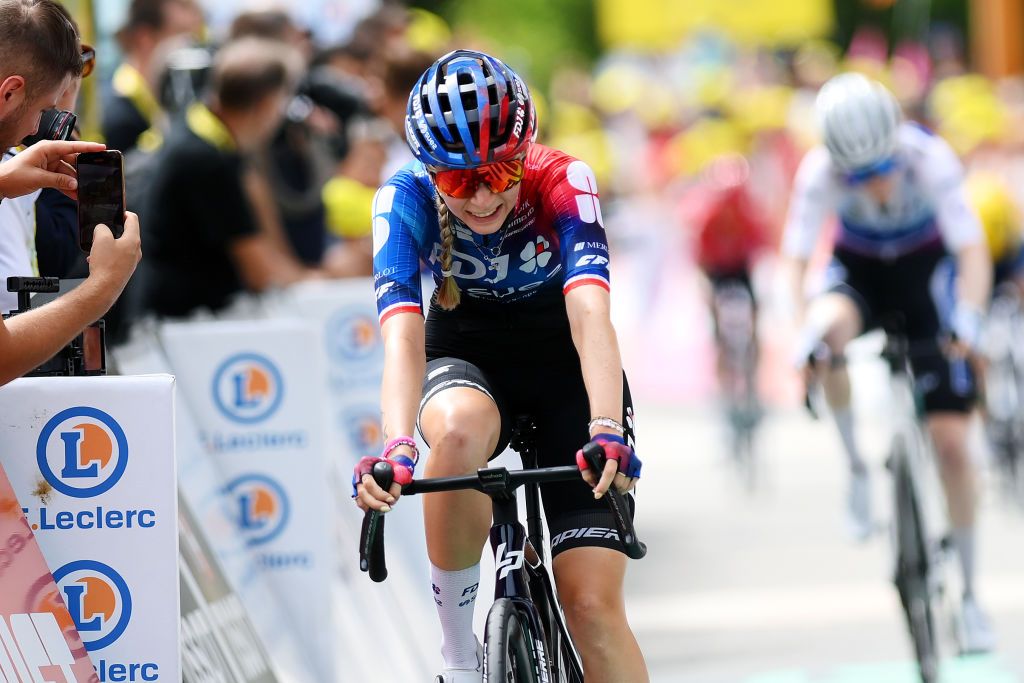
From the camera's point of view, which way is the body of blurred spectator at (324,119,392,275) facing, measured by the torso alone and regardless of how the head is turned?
to the viewer's right

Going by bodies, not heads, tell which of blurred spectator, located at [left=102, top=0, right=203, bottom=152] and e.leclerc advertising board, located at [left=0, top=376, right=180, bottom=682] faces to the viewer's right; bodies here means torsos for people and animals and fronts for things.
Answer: the blurred spectator

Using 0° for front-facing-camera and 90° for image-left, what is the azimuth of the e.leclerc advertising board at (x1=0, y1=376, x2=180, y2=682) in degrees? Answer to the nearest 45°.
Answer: approximately 0°

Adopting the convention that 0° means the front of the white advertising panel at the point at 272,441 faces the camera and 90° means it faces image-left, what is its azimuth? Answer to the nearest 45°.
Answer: approximately 0°

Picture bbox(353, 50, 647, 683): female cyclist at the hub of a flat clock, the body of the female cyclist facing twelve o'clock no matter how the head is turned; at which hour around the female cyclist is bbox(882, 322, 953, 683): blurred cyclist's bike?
The blurred cyclist's bike is roughly at 7 o'clock from the female cyclist.

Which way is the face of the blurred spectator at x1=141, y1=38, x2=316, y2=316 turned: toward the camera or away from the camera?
away from the camera

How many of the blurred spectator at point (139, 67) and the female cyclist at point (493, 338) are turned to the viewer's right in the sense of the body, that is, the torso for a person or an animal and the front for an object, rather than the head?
1

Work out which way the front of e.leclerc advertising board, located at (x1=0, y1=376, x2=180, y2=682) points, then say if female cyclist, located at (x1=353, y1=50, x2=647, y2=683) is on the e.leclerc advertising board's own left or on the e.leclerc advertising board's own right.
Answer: on the e.leclerc advertising board's own left
